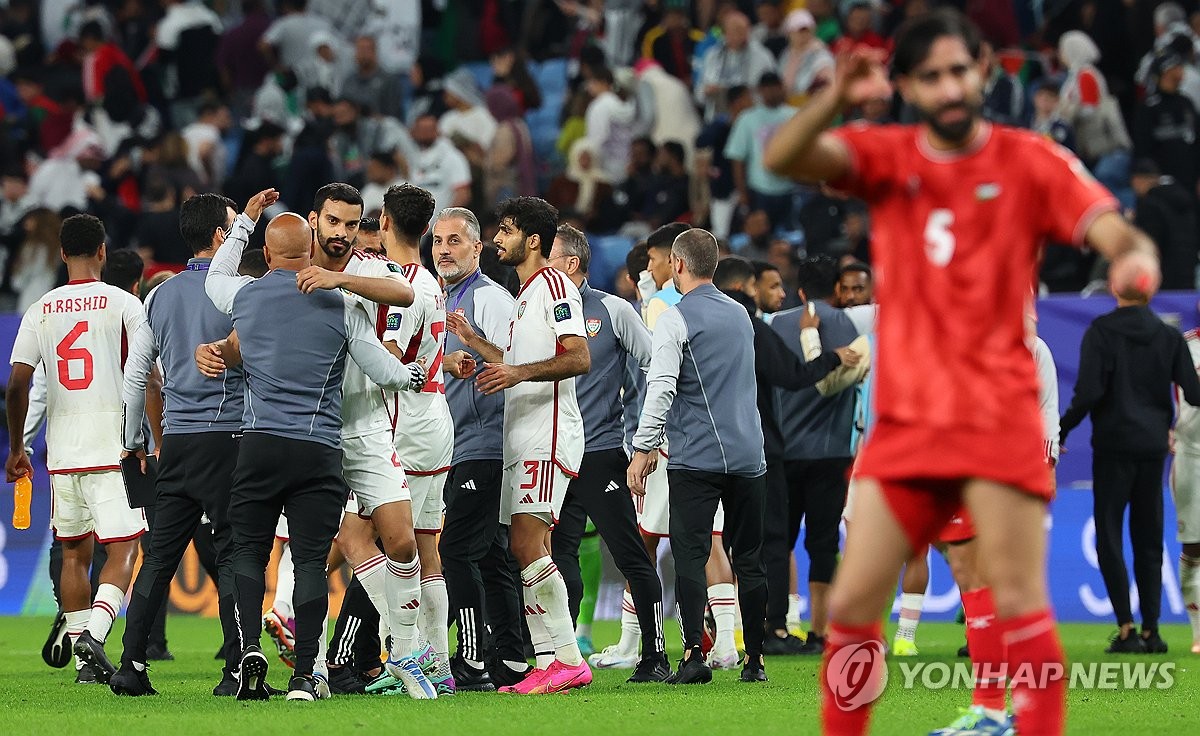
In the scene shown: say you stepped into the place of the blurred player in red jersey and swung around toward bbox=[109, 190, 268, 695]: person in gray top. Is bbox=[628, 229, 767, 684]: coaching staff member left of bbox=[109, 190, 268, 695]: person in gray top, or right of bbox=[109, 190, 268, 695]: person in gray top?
right

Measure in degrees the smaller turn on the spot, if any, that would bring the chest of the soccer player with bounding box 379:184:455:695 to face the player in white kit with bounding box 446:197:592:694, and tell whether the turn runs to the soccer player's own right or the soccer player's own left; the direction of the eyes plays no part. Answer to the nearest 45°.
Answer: approximately 135° to the soccer player's own right

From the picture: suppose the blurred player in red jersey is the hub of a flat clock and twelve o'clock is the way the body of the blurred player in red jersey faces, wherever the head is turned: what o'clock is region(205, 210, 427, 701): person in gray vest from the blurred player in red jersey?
The person in gray vest is roughly at 4 o'clock from the blurred player in red jersey.

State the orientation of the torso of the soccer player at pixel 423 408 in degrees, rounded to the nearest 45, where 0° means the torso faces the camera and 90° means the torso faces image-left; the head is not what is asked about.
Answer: approximately 135°

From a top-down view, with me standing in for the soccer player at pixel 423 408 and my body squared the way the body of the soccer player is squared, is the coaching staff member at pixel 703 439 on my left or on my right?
on my right

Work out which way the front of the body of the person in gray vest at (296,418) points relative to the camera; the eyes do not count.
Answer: away from the camera

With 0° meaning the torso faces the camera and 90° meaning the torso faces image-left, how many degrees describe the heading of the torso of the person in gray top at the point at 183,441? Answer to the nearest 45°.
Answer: approximately 225°

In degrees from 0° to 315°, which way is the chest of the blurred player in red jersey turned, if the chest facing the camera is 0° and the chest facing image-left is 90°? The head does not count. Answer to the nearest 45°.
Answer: approximately 0°

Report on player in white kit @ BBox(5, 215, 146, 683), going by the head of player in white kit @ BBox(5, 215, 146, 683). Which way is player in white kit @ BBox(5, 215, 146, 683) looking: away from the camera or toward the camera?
away from the camera

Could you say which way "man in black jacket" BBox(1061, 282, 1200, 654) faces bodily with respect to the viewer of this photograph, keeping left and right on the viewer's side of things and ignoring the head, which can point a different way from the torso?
facing away from the viewer

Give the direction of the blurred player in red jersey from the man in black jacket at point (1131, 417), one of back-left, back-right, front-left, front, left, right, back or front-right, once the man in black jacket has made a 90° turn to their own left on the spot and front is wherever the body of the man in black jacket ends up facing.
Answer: left

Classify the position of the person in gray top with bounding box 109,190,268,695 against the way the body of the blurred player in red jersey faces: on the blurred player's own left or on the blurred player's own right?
on the blurred player's own right
